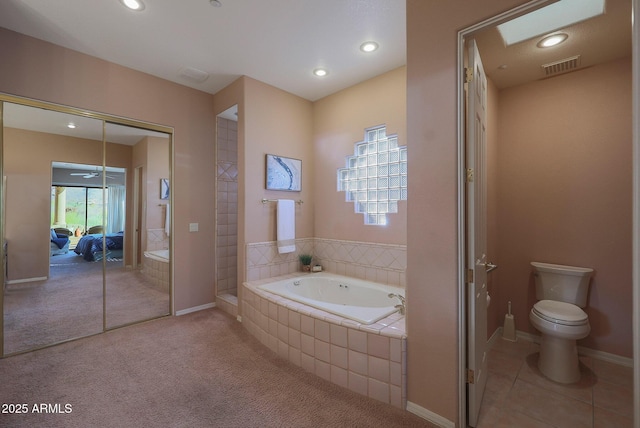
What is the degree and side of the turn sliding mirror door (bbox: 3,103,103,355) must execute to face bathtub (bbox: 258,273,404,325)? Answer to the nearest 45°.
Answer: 0° — it already faces it

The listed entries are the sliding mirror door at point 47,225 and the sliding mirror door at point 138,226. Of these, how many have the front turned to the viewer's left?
0

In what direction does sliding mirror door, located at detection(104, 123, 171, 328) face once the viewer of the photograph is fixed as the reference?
facing the viewer and to the right of the viewer

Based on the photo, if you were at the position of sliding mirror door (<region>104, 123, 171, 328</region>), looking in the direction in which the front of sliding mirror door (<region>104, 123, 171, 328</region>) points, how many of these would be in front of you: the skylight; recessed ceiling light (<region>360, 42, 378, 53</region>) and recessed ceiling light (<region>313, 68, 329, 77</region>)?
3

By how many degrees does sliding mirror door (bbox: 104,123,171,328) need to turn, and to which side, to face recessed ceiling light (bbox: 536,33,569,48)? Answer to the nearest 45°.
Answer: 0° — it already faces it

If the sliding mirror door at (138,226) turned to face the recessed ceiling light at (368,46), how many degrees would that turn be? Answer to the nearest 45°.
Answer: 0° — it already faces it

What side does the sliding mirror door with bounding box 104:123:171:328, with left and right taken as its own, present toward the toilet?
front

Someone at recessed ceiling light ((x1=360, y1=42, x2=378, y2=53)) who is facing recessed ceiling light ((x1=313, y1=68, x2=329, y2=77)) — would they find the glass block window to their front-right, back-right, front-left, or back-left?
front-right

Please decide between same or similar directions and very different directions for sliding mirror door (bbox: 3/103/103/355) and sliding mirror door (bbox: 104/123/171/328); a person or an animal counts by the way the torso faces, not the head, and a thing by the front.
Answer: same or similar directions

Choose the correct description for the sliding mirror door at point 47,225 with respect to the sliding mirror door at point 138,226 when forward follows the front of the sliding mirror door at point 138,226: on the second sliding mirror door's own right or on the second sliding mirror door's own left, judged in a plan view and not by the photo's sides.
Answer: on the second sliding mirror door's own right

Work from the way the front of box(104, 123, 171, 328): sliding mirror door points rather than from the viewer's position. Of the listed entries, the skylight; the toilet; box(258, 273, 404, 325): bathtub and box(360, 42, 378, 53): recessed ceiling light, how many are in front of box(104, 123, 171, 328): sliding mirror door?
4

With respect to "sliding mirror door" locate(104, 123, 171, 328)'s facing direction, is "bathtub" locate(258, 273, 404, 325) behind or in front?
in front

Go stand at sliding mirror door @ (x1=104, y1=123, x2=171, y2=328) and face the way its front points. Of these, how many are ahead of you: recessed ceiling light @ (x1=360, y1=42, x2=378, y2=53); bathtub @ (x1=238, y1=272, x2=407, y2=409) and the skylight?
3

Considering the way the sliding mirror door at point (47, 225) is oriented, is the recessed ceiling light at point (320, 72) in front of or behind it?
in front

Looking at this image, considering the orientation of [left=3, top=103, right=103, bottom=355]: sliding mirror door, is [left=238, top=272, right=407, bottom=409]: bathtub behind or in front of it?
in front
